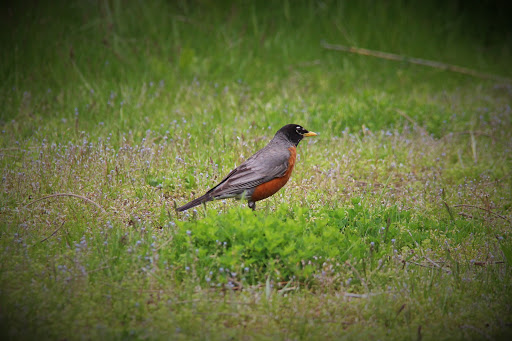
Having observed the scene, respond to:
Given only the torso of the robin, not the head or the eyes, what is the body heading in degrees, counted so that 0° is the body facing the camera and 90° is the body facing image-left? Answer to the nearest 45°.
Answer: approximately 270°
